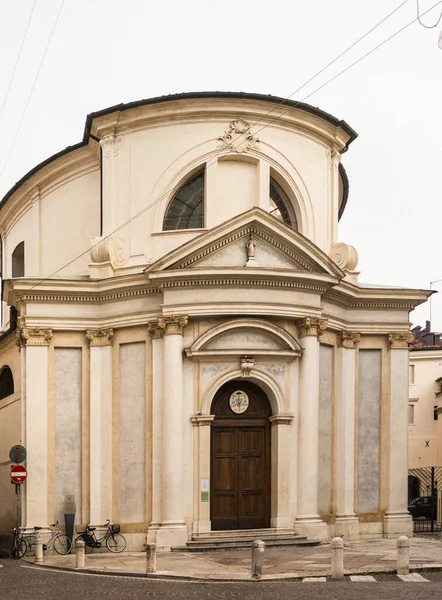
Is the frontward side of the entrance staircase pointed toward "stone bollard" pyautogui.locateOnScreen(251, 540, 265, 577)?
yes

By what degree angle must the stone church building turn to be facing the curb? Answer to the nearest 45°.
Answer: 0° — it already faces it

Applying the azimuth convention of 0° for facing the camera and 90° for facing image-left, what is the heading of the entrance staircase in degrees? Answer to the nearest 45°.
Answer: approximately 0°

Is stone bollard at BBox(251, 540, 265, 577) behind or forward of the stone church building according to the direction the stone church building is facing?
forward

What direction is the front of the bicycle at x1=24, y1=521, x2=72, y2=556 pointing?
to the viewer's right

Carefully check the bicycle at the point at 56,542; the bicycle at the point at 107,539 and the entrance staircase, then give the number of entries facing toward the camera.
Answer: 1

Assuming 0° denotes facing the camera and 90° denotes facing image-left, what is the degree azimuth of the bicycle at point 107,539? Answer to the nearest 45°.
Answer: approximately 270°

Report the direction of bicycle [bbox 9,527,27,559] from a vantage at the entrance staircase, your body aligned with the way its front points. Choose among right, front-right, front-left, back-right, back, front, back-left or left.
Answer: right
